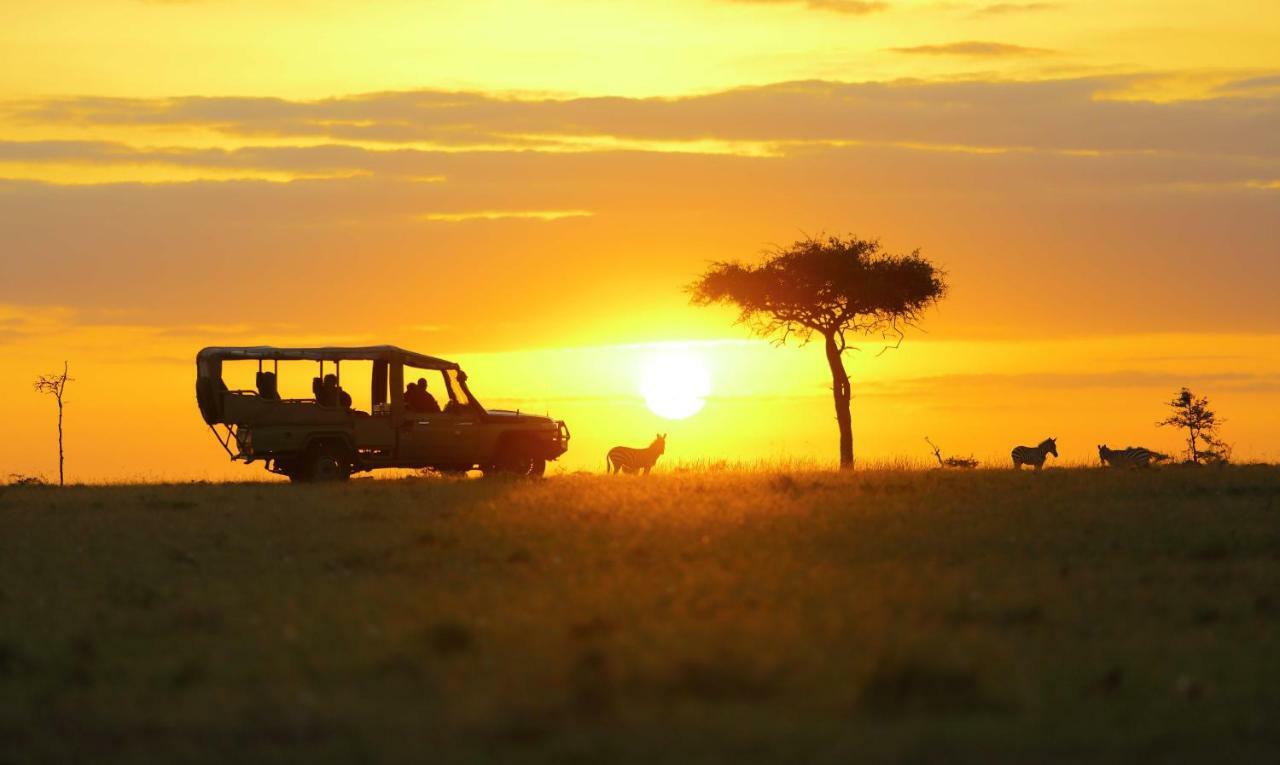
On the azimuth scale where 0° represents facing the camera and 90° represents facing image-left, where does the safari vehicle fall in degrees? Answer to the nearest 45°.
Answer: approximately 270°

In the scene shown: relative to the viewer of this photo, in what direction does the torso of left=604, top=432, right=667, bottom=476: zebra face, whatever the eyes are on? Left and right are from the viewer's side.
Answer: facing to the right of the viewer

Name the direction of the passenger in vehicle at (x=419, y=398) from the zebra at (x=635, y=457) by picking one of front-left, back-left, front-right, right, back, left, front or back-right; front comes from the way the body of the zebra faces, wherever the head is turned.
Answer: back-right

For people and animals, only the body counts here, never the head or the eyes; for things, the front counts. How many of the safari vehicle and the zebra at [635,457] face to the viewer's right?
2

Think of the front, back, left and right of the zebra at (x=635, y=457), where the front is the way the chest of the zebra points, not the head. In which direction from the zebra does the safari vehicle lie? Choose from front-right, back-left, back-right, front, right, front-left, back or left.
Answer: back-right

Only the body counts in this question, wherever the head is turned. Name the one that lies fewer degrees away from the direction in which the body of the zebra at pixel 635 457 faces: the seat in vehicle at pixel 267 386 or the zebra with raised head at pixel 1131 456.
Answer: the zebra with raised head
